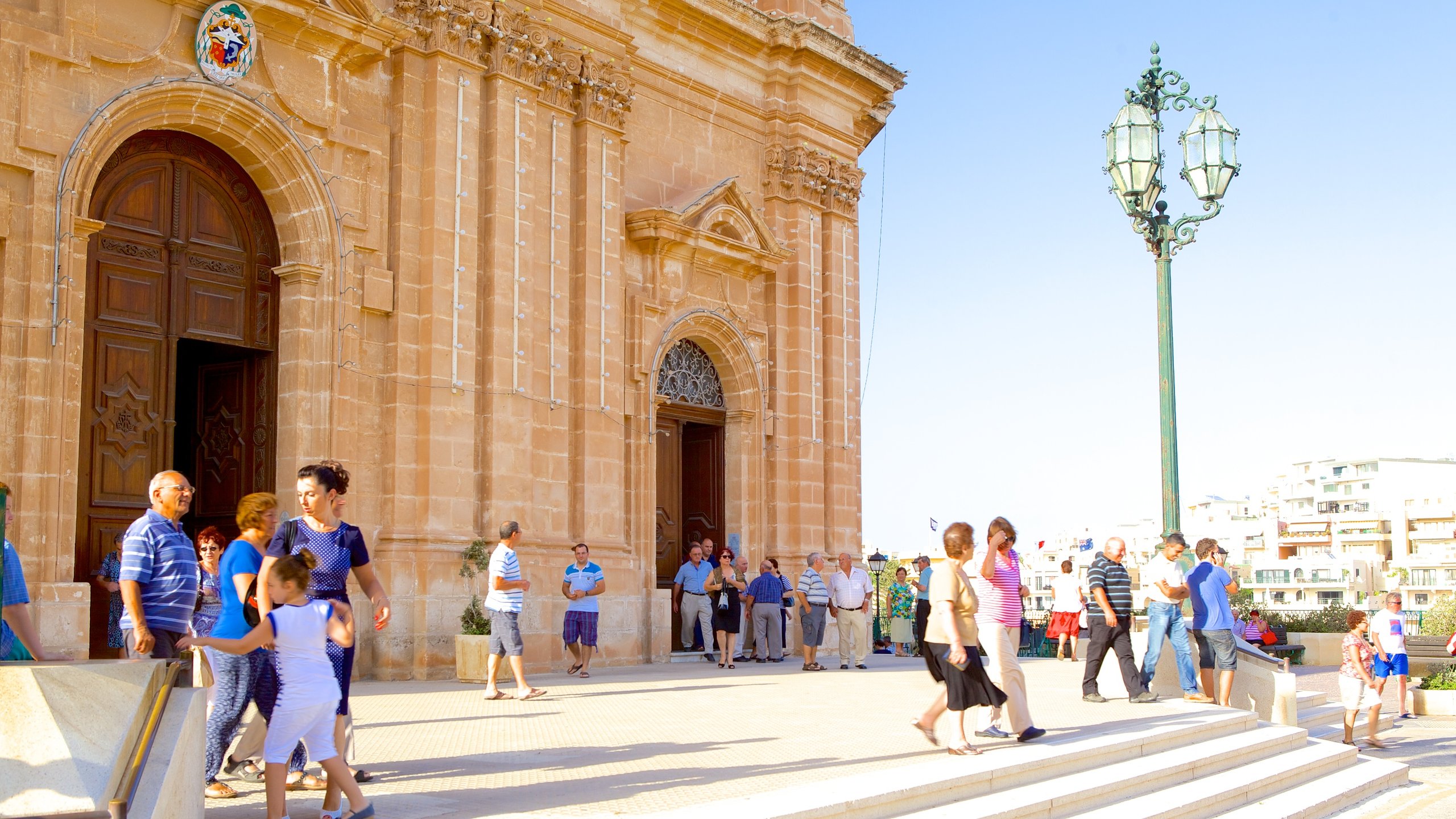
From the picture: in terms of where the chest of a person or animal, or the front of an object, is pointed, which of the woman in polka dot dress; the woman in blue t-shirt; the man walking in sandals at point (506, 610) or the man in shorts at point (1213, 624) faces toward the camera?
the woman in polka dot dress

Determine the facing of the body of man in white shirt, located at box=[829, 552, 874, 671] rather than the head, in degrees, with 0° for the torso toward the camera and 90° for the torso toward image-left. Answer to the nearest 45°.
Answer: approximately 0°

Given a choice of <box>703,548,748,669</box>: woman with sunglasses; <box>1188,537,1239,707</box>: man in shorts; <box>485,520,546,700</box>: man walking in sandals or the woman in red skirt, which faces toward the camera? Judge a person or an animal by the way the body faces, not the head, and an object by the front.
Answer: the woman with sunglasses

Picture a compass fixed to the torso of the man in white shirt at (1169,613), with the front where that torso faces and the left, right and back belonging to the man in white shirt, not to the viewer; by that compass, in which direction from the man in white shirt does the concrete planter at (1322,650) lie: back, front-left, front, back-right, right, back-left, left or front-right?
back-left

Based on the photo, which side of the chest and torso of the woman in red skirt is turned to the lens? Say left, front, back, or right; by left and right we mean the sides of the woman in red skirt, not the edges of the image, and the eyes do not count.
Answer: back

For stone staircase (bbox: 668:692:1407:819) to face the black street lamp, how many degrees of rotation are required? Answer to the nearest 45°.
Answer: approximately 135° to its left

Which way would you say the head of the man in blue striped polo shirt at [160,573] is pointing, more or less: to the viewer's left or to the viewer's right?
to the viewer's right

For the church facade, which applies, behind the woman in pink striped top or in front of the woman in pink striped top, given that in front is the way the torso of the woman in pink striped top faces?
behind
